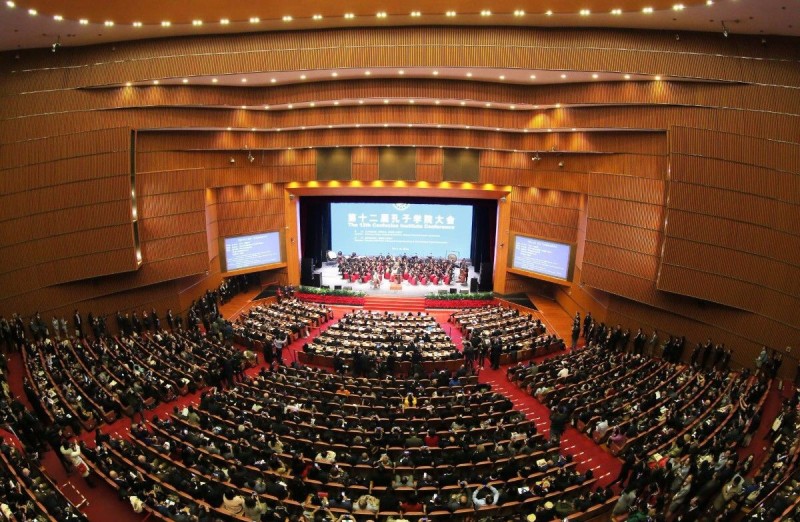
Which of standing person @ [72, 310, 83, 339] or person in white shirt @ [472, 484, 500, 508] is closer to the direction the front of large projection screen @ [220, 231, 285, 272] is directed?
the person in white shirt

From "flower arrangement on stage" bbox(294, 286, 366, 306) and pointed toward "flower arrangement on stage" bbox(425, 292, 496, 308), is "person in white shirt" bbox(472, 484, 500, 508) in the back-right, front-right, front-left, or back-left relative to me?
front-right

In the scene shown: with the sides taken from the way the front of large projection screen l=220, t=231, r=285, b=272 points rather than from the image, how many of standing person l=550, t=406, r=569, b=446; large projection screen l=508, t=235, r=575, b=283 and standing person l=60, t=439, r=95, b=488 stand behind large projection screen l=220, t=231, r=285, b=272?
0

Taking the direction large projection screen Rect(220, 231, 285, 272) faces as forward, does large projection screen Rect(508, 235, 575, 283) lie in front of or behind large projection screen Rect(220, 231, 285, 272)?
in front

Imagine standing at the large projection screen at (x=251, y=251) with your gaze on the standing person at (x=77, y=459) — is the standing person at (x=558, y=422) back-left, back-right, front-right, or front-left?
front-left

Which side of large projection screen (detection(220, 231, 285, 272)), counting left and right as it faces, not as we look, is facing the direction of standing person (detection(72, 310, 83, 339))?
right

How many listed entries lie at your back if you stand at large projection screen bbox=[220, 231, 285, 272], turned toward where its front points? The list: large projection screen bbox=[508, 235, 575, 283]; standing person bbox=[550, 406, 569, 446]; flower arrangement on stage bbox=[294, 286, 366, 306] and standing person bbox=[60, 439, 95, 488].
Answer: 0

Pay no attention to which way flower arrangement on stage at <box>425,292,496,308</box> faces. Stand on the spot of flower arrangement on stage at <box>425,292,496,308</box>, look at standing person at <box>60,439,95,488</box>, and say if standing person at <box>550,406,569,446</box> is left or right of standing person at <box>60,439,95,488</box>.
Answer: left

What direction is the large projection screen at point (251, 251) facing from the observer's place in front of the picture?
facing the viewer and to the right of the viewer

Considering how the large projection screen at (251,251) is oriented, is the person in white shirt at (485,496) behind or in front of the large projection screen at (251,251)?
in front

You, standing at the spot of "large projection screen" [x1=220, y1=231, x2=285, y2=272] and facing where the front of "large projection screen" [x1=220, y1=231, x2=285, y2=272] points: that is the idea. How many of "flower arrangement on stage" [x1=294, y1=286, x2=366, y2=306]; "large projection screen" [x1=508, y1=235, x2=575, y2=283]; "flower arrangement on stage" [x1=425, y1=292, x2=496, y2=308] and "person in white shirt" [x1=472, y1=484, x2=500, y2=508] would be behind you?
0

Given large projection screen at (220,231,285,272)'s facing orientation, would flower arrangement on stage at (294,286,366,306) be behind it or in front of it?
in front

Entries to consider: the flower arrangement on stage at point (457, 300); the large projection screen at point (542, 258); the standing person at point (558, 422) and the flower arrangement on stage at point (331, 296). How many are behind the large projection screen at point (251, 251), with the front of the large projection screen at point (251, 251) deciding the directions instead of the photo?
0

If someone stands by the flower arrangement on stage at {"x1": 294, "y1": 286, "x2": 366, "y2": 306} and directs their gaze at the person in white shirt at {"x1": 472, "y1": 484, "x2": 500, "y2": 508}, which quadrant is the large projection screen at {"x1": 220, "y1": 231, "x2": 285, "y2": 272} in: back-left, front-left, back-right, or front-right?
back-right
